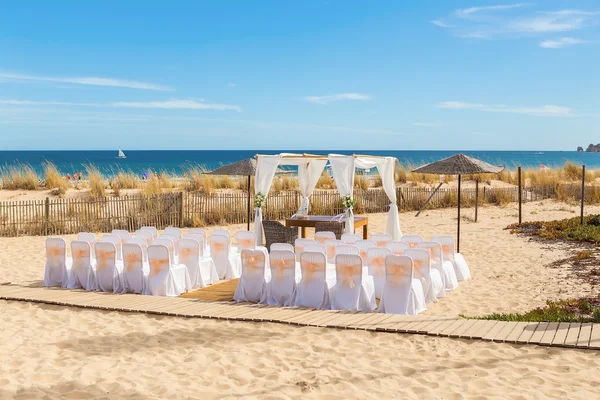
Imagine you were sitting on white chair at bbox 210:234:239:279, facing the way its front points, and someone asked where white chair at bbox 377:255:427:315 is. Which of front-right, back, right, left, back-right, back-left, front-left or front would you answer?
right

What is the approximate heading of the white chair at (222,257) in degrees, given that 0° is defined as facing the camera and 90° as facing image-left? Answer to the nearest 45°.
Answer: approximately 225°

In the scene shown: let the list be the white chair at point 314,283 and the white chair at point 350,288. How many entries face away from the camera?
2

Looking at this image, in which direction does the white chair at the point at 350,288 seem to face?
away from the camera

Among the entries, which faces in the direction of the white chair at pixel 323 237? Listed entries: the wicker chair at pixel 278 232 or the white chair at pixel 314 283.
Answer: the white chair at pixel 314 283

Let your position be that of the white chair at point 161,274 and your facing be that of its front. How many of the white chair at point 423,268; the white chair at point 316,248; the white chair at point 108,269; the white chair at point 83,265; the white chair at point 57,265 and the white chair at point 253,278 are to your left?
3

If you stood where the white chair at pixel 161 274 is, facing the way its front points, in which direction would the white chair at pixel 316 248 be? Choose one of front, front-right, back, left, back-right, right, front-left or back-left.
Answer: front-right

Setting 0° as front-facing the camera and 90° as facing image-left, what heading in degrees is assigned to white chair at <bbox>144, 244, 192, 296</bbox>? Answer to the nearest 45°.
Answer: approximately 225°

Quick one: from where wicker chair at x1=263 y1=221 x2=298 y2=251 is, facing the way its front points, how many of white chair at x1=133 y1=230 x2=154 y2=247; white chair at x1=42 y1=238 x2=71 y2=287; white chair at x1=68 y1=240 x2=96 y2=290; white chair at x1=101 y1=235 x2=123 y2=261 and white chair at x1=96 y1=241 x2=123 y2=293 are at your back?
5

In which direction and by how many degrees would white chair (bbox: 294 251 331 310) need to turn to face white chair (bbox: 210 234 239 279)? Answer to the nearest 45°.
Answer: approximately 45° to its left

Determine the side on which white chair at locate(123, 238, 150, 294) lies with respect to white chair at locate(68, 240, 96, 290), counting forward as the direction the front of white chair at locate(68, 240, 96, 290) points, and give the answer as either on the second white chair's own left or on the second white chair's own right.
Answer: on the second white chair's own right

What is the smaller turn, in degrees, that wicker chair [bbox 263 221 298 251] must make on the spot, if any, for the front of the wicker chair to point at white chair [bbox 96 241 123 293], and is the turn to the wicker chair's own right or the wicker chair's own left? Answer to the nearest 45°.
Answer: approximately 180°

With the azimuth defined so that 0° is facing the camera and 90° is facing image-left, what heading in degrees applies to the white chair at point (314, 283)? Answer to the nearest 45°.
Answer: approximately 180°

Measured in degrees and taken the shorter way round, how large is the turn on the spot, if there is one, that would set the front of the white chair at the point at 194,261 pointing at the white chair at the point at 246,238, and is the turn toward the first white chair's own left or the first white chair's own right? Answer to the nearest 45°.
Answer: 0° — it already faces it

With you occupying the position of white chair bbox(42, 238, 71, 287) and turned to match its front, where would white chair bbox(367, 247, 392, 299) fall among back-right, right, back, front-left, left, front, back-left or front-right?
right

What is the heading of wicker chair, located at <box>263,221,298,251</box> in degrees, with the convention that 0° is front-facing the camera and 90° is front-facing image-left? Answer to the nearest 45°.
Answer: approximately 225°

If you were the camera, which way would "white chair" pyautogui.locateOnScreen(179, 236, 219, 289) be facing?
facing away from the viewer and to the right of the viewer
